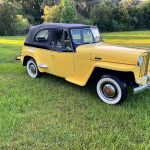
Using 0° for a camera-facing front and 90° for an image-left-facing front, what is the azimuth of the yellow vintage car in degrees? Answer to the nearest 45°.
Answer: approximately 315°

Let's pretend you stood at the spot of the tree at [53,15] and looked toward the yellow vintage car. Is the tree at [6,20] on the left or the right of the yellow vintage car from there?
right

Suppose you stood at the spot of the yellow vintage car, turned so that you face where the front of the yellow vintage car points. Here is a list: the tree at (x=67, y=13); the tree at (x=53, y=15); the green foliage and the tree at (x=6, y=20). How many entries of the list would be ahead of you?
0

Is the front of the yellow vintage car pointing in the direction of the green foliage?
no

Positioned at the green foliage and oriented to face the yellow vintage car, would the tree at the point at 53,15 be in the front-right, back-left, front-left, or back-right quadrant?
back-left

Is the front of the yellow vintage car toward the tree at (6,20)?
no

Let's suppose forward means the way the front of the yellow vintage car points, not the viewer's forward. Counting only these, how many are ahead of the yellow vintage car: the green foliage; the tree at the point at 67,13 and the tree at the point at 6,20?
0

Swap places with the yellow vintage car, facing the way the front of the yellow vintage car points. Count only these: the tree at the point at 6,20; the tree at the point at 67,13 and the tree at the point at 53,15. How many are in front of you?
0

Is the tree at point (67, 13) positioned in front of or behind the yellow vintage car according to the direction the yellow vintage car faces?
behind

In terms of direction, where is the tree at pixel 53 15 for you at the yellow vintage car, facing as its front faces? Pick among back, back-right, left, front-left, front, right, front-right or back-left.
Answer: back-left
